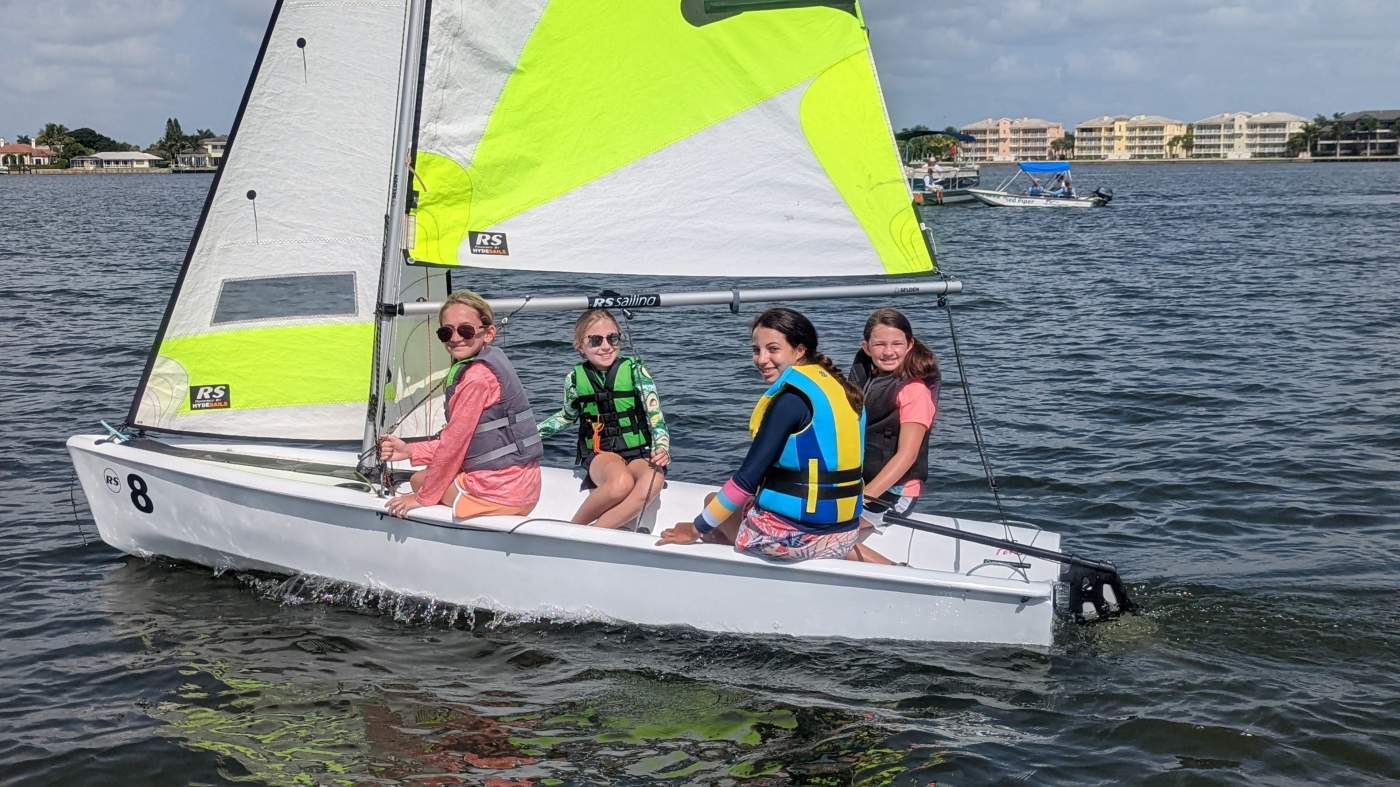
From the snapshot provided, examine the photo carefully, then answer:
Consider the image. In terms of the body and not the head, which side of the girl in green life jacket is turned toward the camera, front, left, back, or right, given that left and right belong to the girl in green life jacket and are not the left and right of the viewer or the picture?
front

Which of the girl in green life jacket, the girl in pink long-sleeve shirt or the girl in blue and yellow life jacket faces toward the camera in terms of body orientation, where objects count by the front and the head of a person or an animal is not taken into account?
the girl in green life jacket

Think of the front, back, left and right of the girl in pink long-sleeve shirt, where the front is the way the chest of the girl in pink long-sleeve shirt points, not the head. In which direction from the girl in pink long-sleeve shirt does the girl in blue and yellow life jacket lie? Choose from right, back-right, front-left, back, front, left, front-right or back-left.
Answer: back-left

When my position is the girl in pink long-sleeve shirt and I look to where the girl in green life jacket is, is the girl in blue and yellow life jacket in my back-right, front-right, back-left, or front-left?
front-right

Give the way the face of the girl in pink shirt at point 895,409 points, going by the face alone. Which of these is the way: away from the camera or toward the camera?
toward the camera

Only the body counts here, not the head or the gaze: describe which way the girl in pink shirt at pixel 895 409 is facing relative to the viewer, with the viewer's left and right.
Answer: facing the viewer and to the left of the viewer

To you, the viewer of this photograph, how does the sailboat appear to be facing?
facing to the left of the viewer
